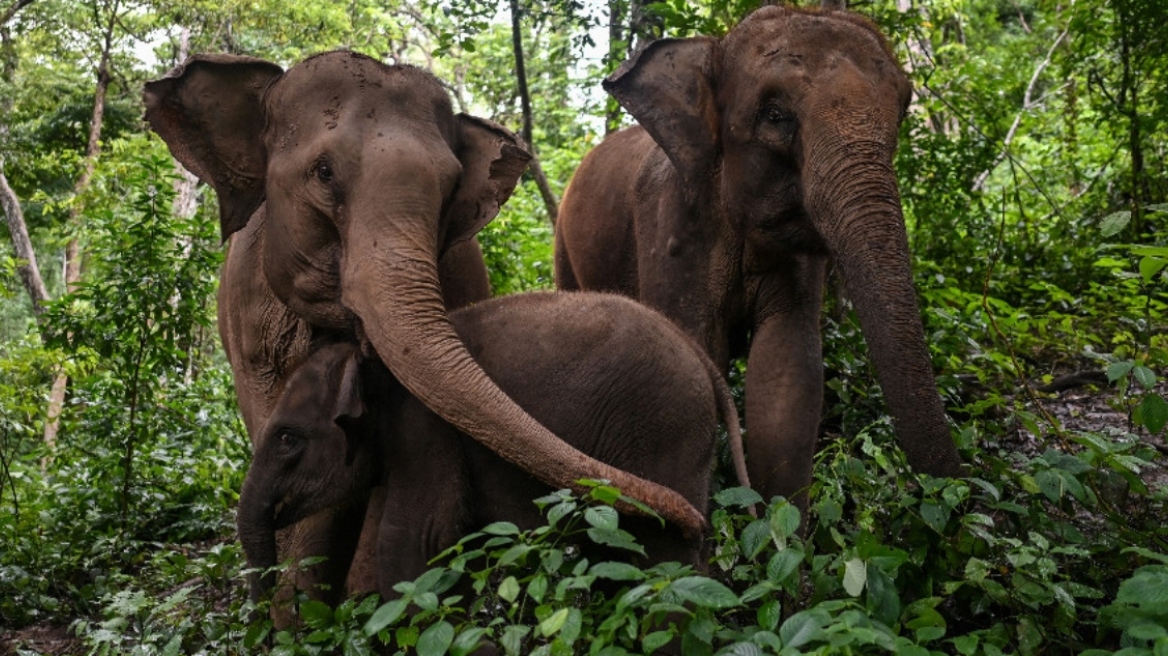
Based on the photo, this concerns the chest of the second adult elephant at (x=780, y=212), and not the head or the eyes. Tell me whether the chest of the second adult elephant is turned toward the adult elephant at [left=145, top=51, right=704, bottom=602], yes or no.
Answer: no

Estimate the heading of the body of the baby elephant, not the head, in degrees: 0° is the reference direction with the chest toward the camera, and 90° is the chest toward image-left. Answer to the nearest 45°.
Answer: approximately 90°

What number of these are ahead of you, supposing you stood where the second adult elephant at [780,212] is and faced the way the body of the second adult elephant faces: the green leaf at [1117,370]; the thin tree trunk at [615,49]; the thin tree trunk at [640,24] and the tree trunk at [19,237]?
1

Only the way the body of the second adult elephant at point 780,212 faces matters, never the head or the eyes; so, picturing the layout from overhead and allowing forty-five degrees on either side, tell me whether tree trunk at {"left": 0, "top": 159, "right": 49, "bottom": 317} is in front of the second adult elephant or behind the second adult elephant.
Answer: behind

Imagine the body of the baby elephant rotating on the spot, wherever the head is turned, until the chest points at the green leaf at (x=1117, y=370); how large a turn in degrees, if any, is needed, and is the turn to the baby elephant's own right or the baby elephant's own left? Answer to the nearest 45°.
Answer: approximately 180°

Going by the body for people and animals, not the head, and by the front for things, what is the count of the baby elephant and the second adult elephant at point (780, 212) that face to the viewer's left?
1

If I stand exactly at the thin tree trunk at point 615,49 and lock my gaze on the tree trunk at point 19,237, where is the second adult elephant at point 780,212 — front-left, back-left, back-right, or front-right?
back-left

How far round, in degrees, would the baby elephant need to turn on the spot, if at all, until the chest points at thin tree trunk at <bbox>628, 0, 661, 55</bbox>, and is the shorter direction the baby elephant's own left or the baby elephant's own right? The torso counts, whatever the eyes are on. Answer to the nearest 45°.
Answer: approximately 90° to the baby elephant's own right

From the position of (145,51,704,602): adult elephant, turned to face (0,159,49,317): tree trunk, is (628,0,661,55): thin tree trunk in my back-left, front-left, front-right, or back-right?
front-right

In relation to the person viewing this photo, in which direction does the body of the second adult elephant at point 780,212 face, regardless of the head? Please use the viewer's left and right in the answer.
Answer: facing the viewer and to the right of the viewer

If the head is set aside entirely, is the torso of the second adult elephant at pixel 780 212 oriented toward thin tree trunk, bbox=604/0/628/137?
no

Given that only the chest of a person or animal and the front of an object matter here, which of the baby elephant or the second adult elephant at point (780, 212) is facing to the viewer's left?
the baby elephant

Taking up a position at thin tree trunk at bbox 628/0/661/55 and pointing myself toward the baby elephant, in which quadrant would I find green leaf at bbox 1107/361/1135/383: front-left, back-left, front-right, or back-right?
front-left

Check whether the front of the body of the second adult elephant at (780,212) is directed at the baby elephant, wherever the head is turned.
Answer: no

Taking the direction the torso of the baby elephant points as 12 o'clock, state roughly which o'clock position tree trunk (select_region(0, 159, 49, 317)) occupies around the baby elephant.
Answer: The tree trunk is roughly at 2 o'clock from the baby elephant.
